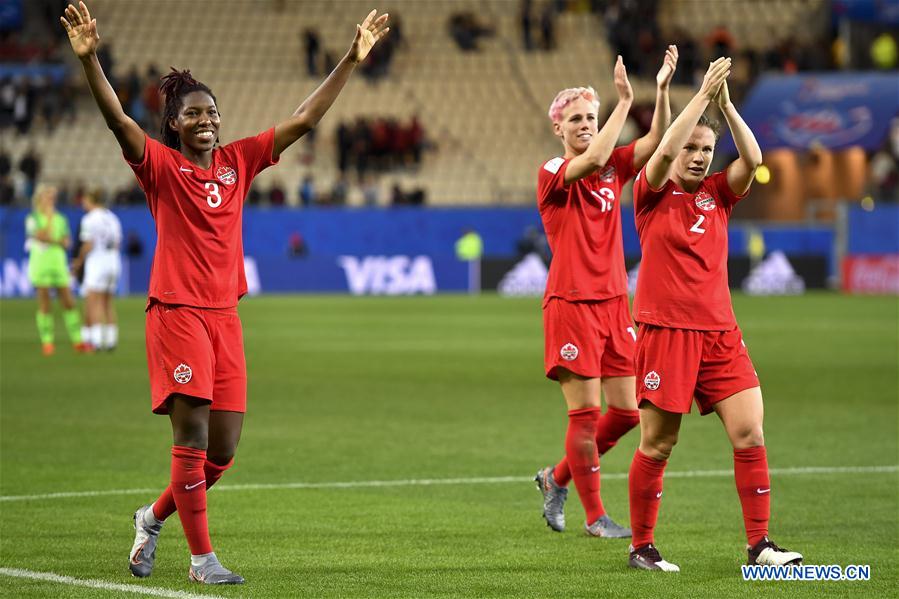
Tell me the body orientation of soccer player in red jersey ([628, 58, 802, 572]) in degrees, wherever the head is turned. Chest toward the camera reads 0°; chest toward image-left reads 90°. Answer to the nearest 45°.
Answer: approximately 315°

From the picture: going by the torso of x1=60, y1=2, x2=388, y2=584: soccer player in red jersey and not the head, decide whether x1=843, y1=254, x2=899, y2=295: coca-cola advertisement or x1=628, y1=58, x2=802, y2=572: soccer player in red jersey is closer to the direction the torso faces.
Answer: the soccer player in red jersey

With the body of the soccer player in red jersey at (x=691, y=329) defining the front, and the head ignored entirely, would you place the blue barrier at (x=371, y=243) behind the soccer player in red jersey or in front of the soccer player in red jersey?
behind

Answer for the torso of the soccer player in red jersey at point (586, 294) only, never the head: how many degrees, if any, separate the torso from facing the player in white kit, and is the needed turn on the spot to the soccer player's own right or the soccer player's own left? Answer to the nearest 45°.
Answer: approximately 180°

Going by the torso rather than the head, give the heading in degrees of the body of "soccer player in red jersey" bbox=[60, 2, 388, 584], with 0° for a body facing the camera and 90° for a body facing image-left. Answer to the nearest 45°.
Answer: approximately 315°

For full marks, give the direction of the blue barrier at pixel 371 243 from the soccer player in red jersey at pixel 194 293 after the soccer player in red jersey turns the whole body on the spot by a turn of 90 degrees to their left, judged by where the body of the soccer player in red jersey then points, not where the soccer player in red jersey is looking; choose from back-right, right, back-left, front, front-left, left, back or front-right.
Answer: front-left

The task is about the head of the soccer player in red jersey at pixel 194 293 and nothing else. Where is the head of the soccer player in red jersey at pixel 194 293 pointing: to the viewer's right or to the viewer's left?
to the viewer's right

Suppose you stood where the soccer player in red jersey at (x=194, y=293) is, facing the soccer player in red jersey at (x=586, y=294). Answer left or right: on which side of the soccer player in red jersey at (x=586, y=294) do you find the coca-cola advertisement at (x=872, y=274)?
left

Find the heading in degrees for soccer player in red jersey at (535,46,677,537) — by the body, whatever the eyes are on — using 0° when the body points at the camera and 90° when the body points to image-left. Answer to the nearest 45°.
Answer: approximately 315°

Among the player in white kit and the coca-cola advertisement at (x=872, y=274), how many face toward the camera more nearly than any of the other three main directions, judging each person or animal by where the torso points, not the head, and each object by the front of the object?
1

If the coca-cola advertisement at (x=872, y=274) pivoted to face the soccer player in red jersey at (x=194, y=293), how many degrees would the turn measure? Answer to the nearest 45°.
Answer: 0° — it already faces them
